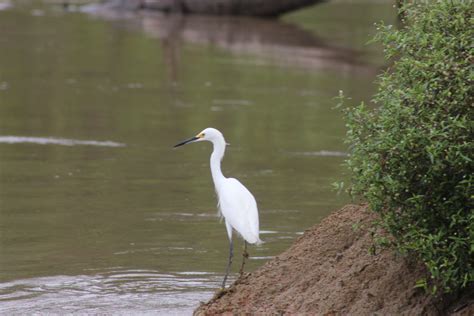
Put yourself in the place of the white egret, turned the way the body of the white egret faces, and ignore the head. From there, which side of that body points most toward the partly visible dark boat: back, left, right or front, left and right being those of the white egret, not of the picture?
right

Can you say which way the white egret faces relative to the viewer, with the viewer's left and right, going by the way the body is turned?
facing to the left of the viewer

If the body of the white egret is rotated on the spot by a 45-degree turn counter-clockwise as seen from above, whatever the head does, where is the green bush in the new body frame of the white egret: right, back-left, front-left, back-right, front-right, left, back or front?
left
